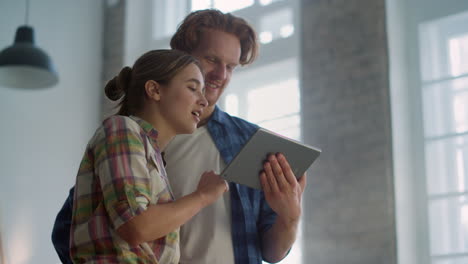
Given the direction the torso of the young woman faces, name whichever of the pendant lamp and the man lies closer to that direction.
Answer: the man

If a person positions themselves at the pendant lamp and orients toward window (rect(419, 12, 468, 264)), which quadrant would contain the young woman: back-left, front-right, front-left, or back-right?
front-right

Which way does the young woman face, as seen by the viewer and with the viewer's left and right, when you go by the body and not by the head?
facing to the right of the viewer

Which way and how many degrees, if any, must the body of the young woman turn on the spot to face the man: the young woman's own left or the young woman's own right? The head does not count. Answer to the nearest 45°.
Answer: approximately 45° to the young woman's own left

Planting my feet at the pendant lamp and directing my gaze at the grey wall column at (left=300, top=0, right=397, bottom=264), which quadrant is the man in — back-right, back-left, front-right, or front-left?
front-right

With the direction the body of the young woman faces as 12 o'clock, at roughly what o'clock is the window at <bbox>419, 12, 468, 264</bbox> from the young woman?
The window is roughly at 10 o'clock from the young woman.

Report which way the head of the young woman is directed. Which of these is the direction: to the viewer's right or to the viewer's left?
to the viewer's right

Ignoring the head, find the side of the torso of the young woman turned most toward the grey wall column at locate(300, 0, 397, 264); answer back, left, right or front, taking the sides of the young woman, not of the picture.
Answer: left

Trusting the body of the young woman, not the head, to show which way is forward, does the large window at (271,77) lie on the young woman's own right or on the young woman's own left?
on the young woman's own left
